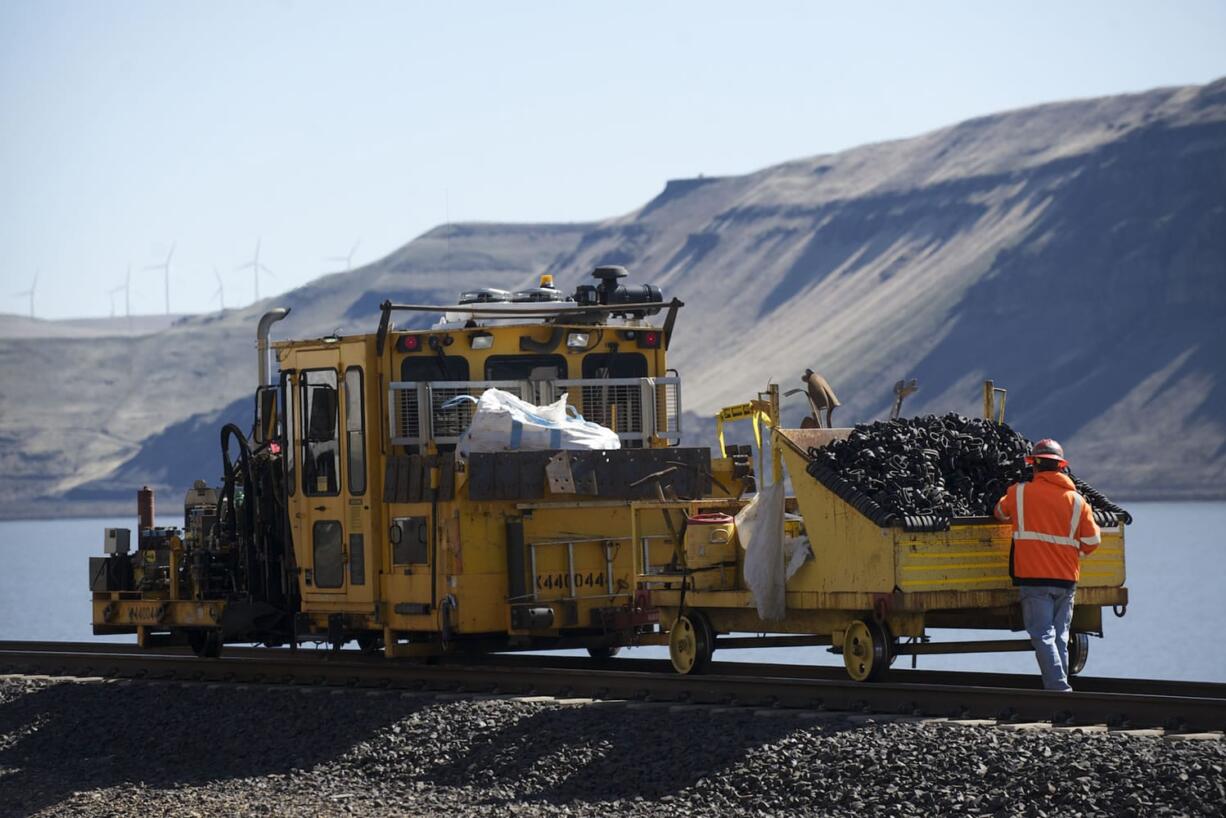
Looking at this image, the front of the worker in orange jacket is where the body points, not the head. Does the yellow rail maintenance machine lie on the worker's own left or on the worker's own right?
on the worker's own left

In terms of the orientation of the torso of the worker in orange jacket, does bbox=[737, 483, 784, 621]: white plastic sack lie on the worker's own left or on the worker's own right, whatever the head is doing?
on the worker's own left

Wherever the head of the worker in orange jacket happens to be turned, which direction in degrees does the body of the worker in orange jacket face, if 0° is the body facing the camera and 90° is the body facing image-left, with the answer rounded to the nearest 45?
approximately 180°
